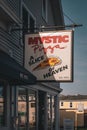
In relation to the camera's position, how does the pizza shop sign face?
facing the viewer

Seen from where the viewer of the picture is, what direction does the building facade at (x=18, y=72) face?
facing the viewer and to the right of the viewer
